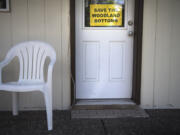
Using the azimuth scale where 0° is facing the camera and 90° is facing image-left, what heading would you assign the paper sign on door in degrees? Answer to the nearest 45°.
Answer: approximately 0°
